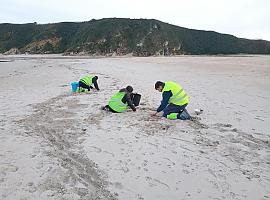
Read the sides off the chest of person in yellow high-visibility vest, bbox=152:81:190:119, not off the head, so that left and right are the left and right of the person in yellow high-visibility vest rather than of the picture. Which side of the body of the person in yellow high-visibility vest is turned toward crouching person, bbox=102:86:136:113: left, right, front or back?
front

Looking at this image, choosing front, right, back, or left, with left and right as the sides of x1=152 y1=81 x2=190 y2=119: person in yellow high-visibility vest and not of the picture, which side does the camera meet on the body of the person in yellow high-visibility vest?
left
